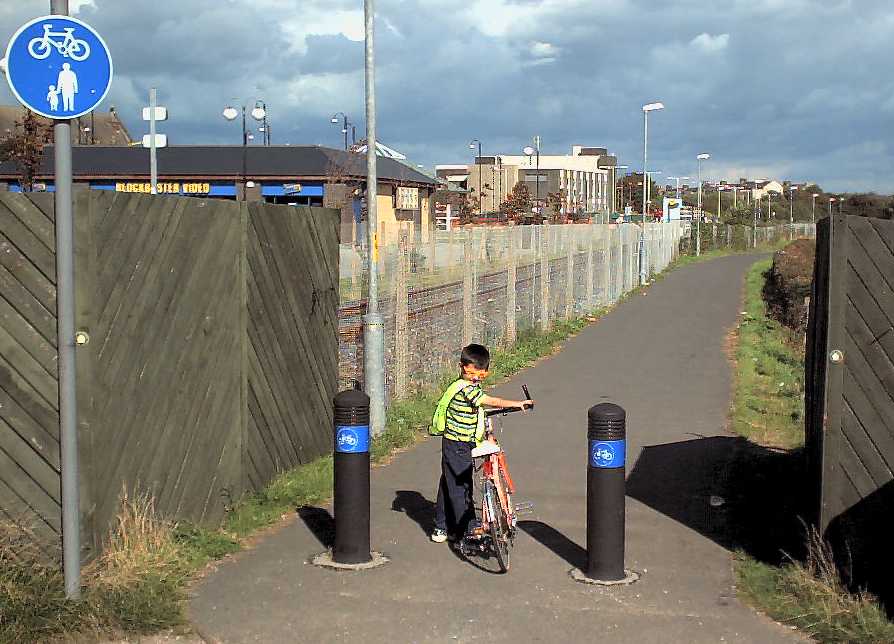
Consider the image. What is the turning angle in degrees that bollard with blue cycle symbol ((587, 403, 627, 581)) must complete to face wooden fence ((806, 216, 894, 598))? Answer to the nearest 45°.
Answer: approximately 90° to its left

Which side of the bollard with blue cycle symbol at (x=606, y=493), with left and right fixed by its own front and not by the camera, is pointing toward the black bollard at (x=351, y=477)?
right

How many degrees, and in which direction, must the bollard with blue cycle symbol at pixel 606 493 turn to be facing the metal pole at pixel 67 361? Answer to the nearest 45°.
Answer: approximately 45° to its right

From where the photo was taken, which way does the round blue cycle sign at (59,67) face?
toward the camera

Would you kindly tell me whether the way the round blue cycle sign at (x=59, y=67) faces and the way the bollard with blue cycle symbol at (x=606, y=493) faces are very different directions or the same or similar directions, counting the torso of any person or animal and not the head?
same or similar directions

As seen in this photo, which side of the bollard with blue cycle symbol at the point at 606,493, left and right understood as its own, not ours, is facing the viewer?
front

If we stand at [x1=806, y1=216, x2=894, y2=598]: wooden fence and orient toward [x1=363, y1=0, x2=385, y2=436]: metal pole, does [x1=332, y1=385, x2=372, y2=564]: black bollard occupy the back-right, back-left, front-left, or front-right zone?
front-left

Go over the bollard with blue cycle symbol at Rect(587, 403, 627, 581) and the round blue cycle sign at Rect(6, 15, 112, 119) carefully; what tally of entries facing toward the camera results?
2

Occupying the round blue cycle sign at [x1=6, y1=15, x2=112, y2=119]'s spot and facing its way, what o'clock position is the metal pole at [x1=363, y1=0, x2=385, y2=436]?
The metal pole is roughly at 7 o'clock from the round blue cycle sign.

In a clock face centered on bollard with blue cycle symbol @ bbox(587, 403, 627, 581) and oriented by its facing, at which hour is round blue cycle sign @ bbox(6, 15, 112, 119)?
The round blue cycle sign is roughly at 2 o'clock from the bollard with blue cycle symbol.

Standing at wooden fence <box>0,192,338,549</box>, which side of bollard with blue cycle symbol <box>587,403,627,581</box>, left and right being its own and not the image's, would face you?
right

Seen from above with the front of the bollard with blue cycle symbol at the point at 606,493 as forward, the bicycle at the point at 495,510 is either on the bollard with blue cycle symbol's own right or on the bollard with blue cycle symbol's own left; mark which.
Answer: on the bollard with blue cycle symbol's own right
